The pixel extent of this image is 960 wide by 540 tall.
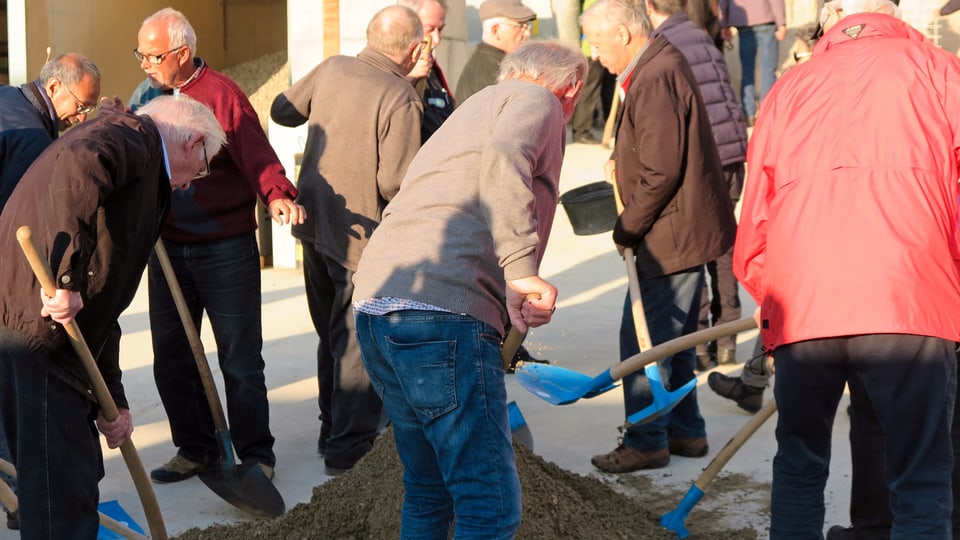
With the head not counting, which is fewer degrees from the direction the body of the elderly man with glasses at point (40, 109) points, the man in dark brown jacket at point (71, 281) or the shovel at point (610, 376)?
the shovel

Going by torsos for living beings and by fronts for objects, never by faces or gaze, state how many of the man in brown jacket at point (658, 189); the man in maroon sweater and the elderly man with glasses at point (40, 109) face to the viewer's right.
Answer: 1

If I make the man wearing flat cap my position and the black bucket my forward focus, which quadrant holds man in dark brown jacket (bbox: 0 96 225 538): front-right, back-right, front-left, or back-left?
front-right

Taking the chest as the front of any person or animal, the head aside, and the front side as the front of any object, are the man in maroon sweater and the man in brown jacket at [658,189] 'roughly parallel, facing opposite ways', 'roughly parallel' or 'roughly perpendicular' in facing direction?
roughly perpendicular

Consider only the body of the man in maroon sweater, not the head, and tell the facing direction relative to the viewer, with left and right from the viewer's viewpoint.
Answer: facing the viewer and to the left of the viewer

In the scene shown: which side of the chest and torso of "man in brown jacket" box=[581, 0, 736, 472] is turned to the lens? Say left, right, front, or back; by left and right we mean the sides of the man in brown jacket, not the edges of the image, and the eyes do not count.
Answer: left

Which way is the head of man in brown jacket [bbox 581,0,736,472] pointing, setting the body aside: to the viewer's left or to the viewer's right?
to the viewer's left

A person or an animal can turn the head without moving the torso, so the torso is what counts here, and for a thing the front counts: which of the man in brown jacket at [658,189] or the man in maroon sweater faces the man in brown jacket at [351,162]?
the man in brown jacket at [658,189]

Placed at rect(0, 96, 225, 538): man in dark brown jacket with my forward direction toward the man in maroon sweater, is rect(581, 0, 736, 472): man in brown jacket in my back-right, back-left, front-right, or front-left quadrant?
front-right

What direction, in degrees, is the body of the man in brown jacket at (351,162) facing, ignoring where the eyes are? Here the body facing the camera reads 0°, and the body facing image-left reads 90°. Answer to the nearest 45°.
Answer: approximately 225°

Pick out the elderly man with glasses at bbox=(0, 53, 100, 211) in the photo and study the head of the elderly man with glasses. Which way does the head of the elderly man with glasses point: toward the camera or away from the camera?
toward the camera

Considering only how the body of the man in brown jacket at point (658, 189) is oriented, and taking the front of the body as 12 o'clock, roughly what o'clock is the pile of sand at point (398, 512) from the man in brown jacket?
The pile of sand is roughly at 10 o'clock from the man in brown jacket.

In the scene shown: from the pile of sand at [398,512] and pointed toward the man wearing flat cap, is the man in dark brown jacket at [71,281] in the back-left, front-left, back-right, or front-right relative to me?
back-left

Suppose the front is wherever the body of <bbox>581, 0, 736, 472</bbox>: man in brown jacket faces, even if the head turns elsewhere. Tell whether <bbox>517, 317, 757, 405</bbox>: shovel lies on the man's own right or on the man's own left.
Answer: on the man's own left

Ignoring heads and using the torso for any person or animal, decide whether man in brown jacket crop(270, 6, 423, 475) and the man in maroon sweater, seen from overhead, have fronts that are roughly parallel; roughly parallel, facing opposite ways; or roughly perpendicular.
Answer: roughly parallel, facing opposite ways

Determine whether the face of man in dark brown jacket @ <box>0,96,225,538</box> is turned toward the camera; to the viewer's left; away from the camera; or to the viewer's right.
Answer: to the viewer's right

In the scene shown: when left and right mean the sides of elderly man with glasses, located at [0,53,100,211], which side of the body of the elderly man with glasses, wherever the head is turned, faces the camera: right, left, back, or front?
right

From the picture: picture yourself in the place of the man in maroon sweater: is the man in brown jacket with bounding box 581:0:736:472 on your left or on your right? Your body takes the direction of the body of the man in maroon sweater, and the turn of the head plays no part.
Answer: on your left
